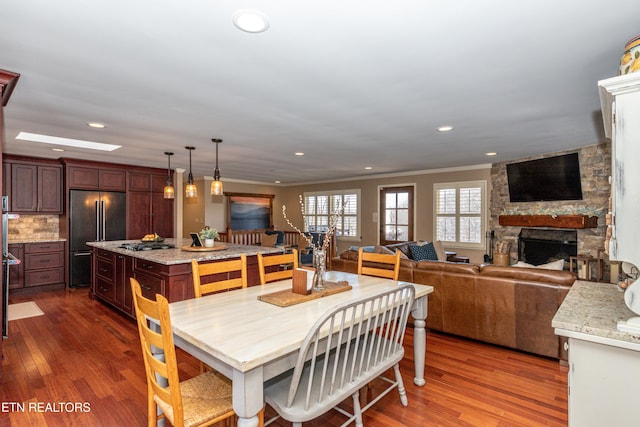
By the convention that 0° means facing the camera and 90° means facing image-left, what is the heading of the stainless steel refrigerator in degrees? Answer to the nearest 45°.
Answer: approximately 0°

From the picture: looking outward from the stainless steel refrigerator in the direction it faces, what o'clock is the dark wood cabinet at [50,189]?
The dark wood cabinet is roughly at 4 o'clock from the stainless steel refrigerator.

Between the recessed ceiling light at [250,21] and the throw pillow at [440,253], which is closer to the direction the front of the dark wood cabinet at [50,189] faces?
the recessed ceiling light

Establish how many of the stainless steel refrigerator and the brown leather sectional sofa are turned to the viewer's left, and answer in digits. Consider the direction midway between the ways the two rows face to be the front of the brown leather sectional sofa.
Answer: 0

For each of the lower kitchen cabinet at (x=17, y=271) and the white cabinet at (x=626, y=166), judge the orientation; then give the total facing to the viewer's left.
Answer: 1

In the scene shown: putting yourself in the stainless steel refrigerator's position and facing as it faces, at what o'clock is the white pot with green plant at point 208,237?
The white pot with green plant is roughly at 11 o'clock from the stainless steel refrigerator.

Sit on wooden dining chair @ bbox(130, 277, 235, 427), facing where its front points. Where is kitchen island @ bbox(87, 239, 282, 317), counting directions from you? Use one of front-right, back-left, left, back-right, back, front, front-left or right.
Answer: front-left

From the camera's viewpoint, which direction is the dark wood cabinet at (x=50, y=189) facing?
toward the camera

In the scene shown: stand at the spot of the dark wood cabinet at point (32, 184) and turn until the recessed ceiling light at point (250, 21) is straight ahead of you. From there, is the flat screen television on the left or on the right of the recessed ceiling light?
left

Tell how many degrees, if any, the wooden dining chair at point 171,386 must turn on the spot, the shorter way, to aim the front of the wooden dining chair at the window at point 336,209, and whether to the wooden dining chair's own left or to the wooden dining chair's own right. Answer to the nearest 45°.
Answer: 0° — it already faces it

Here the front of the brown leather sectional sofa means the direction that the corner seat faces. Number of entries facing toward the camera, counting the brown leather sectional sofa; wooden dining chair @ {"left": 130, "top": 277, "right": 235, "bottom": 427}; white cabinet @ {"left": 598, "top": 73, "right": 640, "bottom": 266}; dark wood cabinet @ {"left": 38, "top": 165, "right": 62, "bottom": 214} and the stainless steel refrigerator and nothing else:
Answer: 2

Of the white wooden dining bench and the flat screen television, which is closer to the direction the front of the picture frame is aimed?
the white wooden dining bench

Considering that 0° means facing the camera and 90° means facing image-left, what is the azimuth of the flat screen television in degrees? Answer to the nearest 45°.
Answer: approximately 45°

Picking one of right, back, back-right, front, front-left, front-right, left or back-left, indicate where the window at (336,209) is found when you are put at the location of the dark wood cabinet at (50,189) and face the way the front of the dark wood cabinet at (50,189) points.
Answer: left

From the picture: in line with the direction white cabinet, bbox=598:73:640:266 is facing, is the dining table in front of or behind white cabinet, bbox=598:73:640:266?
in front

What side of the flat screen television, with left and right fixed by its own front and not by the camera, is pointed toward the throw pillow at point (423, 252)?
front

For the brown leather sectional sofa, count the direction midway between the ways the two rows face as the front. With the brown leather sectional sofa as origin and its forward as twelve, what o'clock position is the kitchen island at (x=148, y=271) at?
The kitchen island is roughly at 7 o'clock from the brown leather sectional sofa.

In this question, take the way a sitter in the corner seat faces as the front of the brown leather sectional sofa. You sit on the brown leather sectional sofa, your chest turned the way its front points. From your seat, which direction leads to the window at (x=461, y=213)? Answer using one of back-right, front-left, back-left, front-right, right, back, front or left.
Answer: front-left
